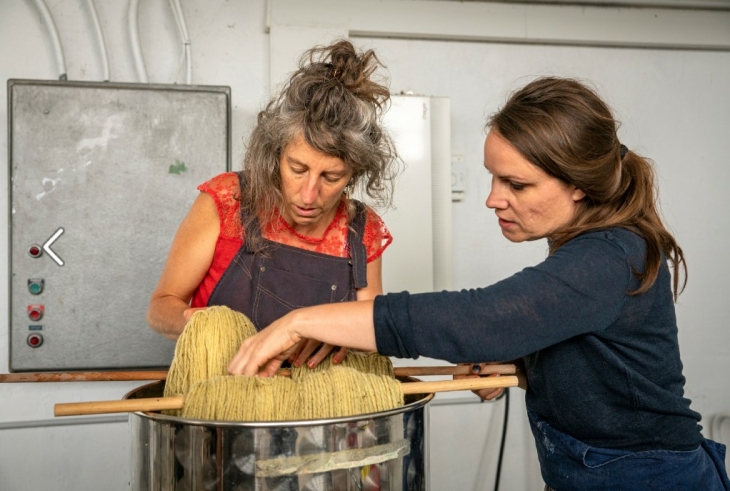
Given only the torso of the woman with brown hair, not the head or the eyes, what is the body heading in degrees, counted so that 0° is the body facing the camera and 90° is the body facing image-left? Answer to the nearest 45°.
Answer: approximately 90°

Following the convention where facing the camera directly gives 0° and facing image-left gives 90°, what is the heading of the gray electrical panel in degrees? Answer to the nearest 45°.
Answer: approximately 0°

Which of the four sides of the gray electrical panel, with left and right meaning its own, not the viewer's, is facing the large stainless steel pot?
front

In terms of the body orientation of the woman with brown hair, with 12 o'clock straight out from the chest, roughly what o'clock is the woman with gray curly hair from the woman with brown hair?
The woman with gray curly hair is roughly at 1 o'clock from the woman with brown hair.

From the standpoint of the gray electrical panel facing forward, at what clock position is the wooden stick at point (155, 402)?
The wooden stick is roughly at 12 o'clock from the gray electrical panel.

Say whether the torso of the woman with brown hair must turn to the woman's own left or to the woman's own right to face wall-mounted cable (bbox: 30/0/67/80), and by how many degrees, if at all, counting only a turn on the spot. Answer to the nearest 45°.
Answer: approximately 45° to the woman's own right

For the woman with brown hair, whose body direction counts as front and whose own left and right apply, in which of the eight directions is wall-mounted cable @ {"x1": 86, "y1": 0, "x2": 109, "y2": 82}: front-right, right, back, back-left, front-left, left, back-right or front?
front-right

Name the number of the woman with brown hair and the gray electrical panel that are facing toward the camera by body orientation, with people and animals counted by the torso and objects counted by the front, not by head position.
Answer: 1

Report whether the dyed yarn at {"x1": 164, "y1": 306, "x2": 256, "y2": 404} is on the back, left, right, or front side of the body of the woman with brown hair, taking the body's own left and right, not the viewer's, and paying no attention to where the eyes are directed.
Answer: front

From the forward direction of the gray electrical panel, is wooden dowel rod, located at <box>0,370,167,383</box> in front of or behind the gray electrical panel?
in front

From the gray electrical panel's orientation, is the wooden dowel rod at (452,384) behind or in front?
in front

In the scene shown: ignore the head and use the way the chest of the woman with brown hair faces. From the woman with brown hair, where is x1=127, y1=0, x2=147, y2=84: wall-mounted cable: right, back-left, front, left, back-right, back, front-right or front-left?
front-right
